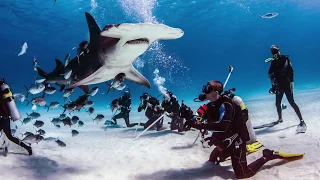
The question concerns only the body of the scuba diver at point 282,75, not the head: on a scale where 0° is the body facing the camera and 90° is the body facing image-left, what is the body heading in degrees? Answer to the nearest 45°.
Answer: approximately 45°

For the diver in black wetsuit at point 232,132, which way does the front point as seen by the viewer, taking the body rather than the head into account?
to the viewer's left

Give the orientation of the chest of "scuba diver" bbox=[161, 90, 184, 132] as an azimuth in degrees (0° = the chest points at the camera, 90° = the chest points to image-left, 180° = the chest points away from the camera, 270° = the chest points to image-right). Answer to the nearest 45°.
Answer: approximately 45°

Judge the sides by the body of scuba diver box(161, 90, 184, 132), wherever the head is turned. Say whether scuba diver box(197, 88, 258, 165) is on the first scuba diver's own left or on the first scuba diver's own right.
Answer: on the first scuba diver's own left

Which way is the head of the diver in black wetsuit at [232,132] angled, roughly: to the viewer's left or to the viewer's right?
to the viewer's left
